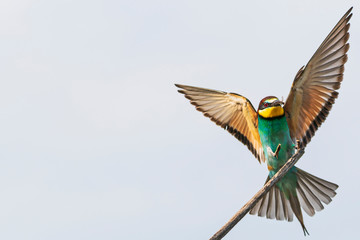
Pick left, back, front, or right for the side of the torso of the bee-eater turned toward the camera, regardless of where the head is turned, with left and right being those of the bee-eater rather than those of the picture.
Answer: front
